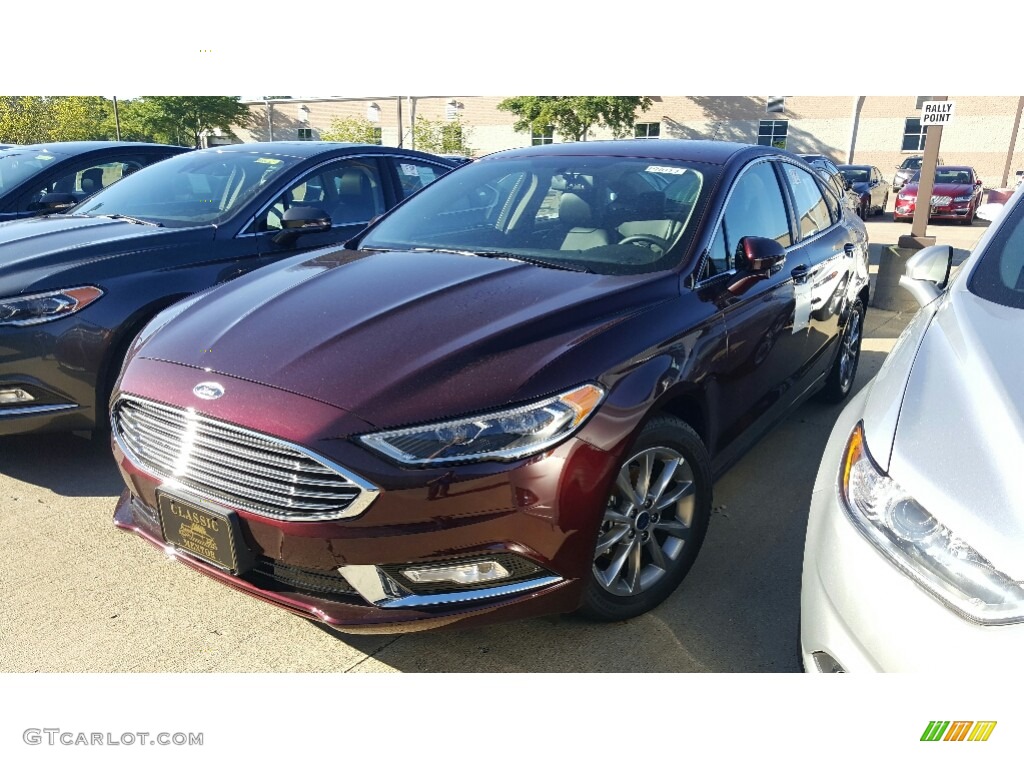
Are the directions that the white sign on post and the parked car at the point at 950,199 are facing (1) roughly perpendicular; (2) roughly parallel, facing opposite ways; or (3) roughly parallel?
roughly parallel

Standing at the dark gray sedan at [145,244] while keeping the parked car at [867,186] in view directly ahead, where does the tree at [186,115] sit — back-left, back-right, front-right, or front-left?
front-left

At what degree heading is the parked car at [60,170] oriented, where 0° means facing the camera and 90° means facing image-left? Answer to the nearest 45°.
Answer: approximately 45°

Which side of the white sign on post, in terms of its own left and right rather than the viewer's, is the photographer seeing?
front

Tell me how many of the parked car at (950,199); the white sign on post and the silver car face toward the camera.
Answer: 3

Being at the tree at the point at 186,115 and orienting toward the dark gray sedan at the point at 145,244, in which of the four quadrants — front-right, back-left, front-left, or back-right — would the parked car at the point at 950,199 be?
front-left

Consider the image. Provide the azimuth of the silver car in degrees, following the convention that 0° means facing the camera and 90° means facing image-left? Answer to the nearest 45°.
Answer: approximately 0°

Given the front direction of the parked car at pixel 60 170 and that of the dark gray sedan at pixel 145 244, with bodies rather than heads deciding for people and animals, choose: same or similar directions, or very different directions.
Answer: same or similar directions

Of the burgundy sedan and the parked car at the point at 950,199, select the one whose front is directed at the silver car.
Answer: the parked car

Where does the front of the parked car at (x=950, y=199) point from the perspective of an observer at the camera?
facing the viewer

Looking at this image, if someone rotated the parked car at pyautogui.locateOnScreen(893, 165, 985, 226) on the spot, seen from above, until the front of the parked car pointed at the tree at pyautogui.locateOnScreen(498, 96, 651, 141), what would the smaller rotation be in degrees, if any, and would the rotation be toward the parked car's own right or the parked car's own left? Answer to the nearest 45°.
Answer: approximately 135° to the parked car's own right
